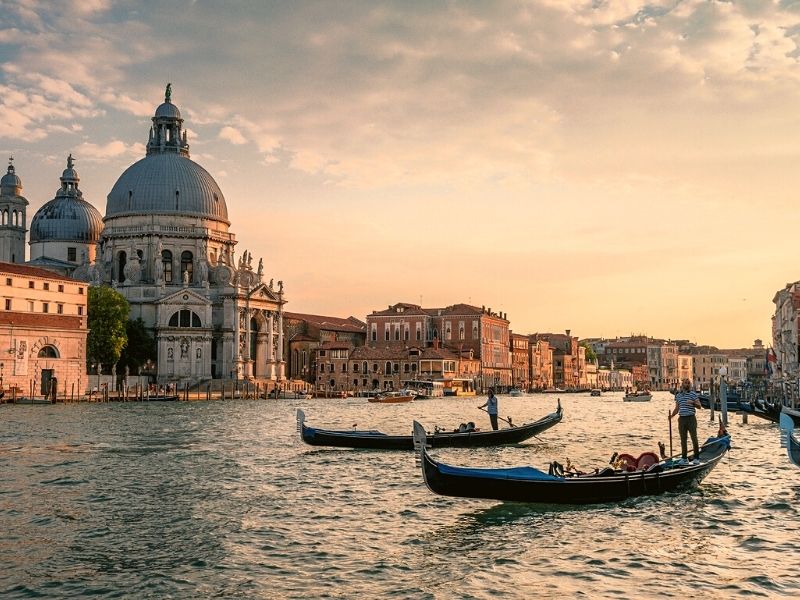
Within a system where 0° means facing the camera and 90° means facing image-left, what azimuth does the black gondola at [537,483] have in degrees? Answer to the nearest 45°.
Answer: approximately 90°

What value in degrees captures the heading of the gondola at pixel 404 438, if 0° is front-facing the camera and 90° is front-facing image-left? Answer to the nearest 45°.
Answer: approximately 90°

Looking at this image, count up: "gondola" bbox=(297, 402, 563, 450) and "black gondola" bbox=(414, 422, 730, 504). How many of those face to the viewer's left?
2

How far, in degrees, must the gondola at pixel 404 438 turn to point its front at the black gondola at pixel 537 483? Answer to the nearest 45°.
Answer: approximately 90° to its left

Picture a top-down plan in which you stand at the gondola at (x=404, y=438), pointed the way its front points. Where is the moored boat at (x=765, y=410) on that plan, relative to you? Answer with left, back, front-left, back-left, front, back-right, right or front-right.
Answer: back-right

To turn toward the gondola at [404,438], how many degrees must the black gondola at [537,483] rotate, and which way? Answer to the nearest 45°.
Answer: approximately 90° to its right

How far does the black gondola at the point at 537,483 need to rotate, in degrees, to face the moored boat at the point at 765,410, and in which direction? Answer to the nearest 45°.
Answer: approximately 90° to its right
